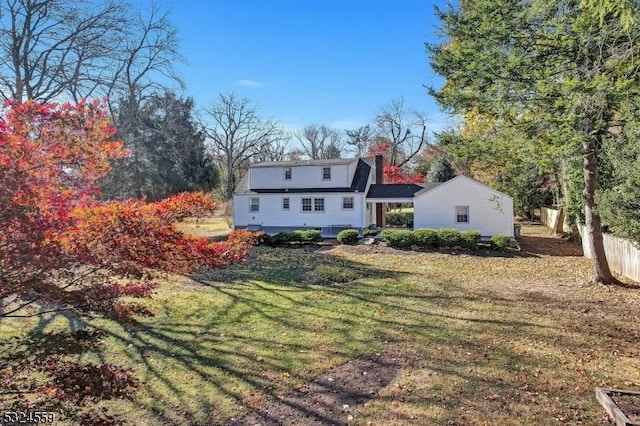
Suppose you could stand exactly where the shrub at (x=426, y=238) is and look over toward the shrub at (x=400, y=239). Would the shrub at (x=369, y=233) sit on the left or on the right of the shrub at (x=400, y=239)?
right

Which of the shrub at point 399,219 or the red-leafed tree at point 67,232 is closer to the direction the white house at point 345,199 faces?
the shrub
